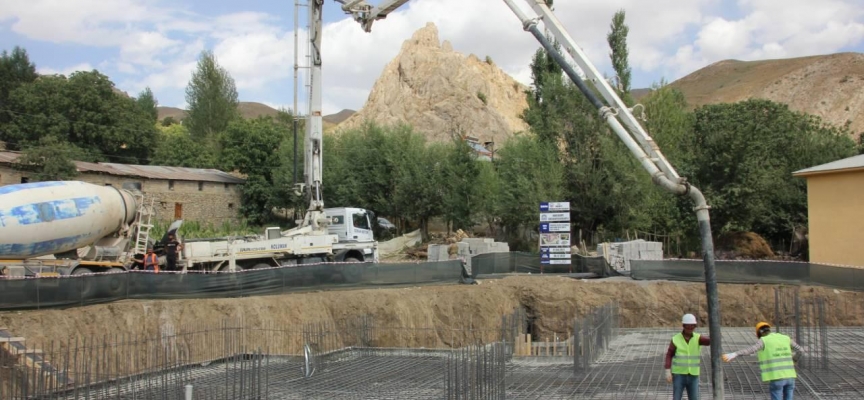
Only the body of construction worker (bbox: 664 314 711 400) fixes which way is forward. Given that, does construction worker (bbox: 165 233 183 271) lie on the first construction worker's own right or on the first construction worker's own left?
on the first construction worker's own right

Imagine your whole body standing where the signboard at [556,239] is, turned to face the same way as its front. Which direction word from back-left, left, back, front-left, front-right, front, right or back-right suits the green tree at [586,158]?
back

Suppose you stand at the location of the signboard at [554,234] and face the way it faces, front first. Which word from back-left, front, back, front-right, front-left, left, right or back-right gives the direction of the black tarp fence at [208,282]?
front-right

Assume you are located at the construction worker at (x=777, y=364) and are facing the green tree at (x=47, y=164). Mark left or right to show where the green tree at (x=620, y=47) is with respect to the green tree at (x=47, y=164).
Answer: right

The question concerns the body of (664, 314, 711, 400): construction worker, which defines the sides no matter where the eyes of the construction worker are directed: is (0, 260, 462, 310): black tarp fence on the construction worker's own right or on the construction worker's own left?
on the construction worker's own right

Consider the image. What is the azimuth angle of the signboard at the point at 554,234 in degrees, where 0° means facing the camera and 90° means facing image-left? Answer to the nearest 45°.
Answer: approximately 0°

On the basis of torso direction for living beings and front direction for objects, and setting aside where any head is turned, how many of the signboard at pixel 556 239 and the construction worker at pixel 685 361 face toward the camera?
2

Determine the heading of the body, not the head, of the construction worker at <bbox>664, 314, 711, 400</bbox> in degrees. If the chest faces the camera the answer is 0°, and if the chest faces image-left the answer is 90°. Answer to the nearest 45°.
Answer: approximately 0°

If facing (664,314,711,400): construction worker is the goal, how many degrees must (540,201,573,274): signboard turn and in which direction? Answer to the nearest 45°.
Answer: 0° — it already faces them

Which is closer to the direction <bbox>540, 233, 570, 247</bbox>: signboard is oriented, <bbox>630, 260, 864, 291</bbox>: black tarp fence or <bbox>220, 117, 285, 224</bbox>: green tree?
the black tarp fence

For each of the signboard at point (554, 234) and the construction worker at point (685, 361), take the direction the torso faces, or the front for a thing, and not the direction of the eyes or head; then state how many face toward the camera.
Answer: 2
